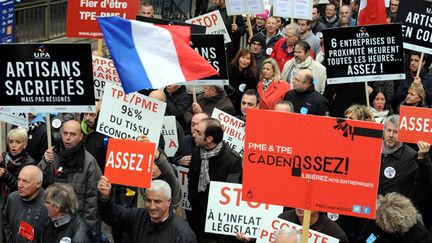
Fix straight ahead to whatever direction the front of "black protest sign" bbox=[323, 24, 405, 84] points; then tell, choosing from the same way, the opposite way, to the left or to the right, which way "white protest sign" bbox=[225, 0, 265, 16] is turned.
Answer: the same way

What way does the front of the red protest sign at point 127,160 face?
toward the camera

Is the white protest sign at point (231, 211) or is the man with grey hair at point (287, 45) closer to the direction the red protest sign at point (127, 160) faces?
the white protest sign

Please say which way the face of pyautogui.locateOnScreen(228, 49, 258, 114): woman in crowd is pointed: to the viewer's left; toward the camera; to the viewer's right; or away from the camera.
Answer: toward the camera

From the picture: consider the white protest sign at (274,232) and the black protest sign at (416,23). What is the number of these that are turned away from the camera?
0

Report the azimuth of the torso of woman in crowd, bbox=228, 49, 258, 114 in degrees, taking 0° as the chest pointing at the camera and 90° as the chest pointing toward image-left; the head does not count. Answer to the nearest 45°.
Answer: approximately 0°

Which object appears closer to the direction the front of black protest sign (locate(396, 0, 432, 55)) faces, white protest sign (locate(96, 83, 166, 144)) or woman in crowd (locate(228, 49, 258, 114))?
the white protest sign

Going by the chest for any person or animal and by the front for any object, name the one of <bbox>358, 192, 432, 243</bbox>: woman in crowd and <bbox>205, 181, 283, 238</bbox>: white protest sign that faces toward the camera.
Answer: the white protest sign

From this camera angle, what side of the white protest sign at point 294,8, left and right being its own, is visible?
front

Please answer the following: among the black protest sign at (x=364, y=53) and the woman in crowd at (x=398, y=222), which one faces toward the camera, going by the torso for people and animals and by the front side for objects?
the black protest sign

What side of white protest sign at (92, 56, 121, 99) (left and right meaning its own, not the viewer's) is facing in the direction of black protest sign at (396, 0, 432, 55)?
left

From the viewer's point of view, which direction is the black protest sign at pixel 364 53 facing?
toward the camera

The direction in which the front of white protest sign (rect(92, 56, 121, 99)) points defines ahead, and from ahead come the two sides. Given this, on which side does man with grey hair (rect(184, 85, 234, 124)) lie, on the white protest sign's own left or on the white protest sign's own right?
on the white protest sign's own left
